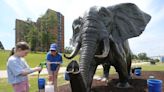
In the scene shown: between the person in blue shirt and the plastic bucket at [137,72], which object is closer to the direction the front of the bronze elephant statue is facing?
the person in blue shirt

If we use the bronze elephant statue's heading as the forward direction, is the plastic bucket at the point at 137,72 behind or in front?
behind

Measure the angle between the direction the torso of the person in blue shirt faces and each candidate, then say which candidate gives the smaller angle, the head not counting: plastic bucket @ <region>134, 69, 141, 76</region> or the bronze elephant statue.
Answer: the bronze elephant statue
